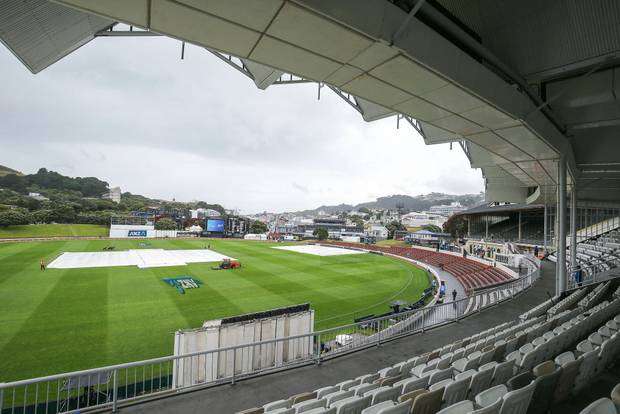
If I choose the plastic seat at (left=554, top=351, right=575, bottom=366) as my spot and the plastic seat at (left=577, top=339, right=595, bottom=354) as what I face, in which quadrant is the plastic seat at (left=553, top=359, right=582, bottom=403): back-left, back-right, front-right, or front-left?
back-right

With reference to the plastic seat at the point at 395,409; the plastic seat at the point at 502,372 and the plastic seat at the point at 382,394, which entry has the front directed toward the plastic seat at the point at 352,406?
the plastic seat at the point at 395,409

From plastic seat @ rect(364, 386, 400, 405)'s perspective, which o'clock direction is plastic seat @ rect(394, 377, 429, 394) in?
plastic seat @ rect(394, 377, 429, 394) is roughly at 3 o'clock from plastic seat @ rect(364, 386, 400, 405).

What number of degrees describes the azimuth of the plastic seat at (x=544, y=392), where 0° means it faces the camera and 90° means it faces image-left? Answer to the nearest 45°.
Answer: approximately 135°

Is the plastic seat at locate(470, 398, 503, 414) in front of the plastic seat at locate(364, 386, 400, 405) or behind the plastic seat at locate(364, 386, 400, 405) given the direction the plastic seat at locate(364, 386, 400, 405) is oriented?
behind

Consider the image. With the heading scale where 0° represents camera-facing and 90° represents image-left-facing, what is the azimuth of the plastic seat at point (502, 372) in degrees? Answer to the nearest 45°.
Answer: approximately 135°

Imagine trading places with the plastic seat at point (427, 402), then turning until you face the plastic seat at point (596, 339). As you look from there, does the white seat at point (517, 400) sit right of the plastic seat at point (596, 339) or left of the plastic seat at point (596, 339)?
right

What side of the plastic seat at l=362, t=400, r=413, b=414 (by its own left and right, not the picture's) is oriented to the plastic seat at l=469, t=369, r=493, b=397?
right

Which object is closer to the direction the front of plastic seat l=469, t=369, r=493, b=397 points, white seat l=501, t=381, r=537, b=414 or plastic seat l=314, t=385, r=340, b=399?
the plastic seat

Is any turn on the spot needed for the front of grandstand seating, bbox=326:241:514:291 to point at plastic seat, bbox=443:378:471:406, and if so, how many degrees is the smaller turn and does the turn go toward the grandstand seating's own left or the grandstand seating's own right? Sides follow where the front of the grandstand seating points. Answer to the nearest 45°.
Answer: approximately 45° to the grandstand seating's own left

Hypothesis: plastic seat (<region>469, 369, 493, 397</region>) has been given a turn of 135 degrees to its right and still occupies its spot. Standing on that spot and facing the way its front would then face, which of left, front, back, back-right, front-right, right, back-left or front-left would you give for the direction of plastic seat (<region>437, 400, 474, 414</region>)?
right

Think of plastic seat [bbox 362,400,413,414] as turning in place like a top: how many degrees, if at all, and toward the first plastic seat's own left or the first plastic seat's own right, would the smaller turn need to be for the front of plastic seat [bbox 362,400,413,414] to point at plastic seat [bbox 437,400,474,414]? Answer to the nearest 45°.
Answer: approximately 135° to the first plastic seat's own right
